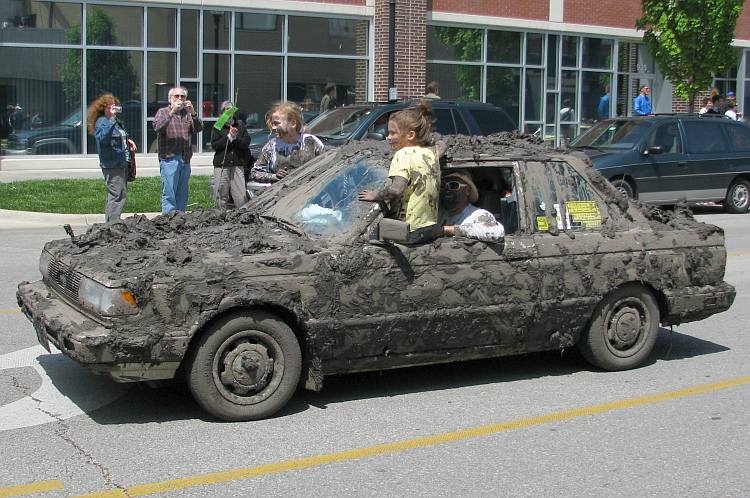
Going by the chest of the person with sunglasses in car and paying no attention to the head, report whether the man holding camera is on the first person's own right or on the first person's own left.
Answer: on the first person's own right

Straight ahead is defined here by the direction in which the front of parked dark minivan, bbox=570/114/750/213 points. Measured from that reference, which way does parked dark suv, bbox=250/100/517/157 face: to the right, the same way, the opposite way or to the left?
the same way

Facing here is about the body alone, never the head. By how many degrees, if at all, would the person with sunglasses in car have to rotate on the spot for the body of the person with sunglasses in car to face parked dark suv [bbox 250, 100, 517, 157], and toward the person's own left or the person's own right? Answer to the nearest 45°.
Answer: approximately 135° to the person's own right

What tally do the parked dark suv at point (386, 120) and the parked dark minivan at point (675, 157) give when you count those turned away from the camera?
0

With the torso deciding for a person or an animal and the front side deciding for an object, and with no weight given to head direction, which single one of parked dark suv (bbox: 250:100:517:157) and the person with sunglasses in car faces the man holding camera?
the parked dark suv

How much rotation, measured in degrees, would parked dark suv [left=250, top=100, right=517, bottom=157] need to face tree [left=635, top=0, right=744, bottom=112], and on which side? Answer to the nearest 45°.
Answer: approximately 180°

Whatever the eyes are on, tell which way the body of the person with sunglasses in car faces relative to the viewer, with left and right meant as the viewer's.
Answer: facing the viewer and to the left of the viewer

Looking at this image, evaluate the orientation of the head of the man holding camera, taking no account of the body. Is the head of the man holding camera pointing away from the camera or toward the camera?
toward the camera

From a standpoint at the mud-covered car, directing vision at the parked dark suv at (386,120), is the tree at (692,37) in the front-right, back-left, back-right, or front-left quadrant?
front-right

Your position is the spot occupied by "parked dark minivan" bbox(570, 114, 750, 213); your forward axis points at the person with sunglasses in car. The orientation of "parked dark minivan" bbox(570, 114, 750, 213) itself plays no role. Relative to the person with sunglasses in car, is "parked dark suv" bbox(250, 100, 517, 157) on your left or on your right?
right

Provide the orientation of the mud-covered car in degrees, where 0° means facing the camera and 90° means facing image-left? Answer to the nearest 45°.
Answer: approximately 45°

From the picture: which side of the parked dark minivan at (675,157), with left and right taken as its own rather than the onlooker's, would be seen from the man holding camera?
front

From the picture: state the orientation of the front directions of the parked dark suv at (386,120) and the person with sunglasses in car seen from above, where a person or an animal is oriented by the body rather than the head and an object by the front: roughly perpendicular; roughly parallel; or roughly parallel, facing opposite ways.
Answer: roughly parallel

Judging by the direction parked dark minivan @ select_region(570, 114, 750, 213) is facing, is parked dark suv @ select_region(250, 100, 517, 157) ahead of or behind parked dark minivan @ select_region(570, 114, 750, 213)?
ahead

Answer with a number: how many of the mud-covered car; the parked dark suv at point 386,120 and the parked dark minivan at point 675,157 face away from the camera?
0

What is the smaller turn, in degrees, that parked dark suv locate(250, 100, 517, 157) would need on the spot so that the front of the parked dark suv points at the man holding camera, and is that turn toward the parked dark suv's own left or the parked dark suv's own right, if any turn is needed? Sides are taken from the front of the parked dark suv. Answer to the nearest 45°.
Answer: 0° — it already faces them

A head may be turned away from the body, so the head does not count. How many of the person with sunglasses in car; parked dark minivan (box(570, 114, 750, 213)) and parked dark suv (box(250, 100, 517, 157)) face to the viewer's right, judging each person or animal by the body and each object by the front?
0

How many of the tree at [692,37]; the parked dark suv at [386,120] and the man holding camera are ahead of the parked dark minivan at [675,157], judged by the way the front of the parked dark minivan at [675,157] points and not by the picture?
2

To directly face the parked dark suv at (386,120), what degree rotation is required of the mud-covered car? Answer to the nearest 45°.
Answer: approximately 135° to its right
